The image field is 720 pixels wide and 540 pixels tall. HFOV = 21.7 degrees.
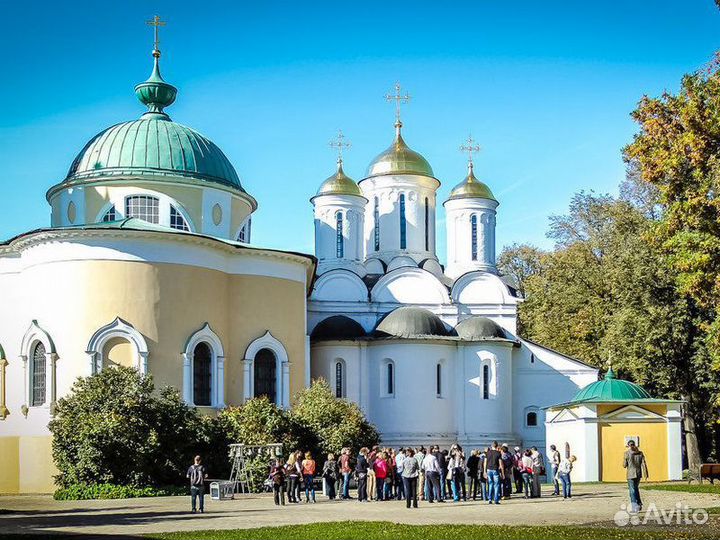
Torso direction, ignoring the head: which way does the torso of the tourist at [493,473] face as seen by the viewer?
away from the camera

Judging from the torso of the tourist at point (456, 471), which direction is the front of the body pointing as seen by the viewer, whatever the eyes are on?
away from the camera

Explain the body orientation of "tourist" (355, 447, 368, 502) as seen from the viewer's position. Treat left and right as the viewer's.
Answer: facing away from the viewer and to the right of the viewer

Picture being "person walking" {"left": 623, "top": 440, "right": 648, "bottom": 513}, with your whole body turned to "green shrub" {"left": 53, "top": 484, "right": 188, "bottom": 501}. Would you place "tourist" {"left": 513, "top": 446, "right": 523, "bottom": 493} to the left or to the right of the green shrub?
right
